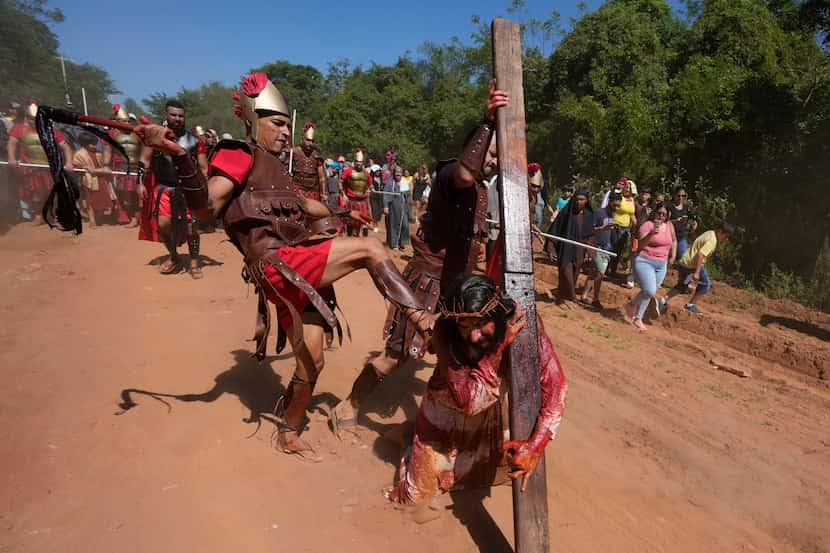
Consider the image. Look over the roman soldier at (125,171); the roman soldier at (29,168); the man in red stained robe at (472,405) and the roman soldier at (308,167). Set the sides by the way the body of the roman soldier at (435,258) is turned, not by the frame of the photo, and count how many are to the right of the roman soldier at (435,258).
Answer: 1

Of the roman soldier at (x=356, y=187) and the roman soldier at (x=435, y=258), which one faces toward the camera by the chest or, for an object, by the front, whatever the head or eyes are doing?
the roman soldier at (x=356, y=187)

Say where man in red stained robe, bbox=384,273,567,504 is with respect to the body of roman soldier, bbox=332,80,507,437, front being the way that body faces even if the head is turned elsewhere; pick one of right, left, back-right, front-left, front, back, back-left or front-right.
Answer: right

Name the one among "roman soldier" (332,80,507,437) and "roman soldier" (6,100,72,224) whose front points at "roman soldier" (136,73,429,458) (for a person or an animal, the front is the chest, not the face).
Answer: "roman soldier" (6,100,72,224)

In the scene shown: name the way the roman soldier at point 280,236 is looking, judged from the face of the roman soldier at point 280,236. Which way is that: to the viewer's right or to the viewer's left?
to the viewer's right

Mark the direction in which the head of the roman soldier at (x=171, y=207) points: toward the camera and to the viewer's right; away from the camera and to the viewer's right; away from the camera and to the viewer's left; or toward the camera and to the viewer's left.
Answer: toward the camera and to the viewer's right

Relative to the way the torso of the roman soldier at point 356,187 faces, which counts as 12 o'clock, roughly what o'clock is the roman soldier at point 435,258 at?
the roman soldier at point 435,258 is roughly at 12 o'clock from the roman soldier at point 356,187.

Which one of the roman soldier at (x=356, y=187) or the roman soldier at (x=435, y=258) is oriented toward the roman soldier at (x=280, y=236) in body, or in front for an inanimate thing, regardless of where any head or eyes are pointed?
the roman soldier at (x=356, y=187)

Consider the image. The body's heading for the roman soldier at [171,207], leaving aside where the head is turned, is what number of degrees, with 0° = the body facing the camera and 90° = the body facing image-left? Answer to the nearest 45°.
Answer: approximately 315°

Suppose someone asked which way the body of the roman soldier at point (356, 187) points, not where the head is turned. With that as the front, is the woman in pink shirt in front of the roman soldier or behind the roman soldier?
in front

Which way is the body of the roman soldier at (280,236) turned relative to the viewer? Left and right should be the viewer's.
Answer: facing the viewer and to the right of the viewer

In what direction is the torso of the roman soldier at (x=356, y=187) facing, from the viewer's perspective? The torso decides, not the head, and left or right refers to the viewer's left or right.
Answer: facing the viewer

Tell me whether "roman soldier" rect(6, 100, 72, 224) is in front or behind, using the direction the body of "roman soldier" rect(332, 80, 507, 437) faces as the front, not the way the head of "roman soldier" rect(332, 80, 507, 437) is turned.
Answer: behind

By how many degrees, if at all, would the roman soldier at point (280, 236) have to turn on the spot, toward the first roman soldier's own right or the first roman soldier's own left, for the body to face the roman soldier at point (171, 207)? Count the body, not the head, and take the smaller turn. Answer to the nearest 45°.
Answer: approximately 135° to the first roman soldier's own left
